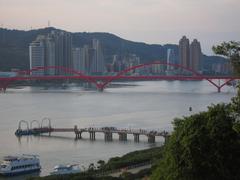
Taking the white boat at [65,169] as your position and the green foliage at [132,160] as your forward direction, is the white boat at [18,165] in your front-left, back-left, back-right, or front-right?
back-left
